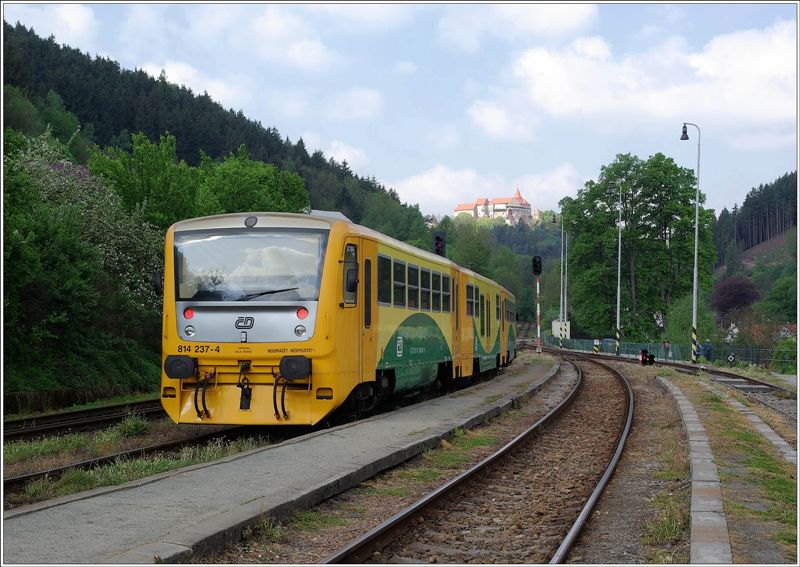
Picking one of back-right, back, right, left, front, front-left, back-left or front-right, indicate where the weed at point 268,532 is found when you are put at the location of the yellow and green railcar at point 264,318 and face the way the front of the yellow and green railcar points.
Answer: front-left

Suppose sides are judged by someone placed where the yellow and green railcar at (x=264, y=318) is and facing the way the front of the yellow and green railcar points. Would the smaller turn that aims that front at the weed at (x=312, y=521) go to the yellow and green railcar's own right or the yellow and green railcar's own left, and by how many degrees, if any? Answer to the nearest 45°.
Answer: approximately 45° to the yellow and green railcar's own left

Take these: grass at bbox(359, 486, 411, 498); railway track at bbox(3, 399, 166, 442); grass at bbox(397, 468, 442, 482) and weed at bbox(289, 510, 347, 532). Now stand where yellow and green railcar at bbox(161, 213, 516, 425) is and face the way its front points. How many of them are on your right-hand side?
1

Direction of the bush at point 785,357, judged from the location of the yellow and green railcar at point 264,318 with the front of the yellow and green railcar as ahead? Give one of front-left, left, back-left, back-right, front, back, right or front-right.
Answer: back

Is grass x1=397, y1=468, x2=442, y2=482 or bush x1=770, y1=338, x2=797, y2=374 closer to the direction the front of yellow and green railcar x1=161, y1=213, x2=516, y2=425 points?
the grass

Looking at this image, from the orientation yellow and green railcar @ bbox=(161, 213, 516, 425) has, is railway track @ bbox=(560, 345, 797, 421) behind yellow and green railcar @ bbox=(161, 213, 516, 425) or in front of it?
behind

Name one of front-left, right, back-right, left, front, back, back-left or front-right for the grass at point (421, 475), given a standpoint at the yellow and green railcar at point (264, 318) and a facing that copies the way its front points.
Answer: left

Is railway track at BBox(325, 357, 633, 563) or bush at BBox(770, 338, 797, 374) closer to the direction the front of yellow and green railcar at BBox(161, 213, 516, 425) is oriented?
the railway track

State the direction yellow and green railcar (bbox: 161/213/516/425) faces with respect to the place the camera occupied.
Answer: facing the viewer and to the left of the viewer

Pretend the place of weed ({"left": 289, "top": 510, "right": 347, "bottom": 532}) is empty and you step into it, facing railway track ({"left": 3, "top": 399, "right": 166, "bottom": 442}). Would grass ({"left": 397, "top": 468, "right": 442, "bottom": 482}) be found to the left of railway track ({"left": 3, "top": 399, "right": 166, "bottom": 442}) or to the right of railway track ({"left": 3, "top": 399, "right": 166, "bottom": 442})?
right

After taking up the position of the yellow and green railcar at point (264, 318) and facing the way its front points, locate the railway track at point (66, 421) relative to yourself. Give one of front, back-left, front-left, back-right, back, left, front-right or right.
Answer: right

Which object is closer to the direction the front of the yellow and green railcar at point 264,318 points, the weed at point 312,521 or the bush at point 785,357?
the weed
